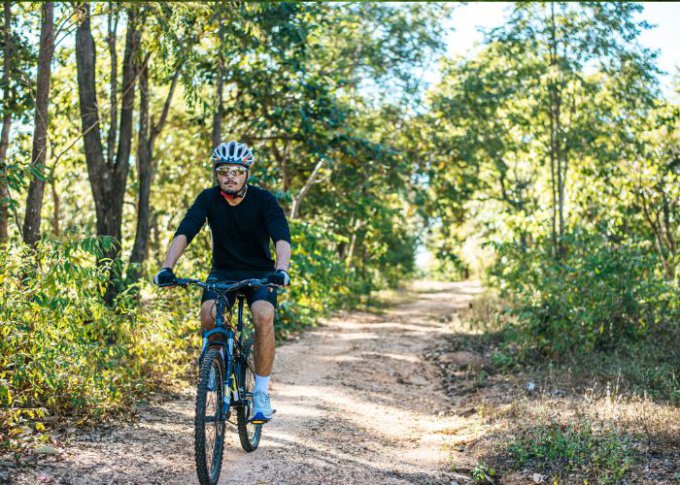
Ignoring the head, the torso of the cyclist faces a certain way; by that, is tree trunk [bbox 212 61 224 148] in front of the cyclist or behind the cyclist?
behind

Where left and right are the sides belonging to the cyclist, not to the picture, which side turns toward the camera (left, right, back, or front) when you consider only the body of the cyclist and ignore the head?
front

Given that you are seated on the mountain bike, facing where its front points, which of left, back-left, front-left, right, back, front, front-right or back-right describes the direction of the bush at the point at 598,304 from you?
back-left

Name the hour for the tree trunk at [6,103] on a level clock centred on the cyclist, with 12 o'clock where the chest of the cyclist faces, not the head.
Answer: The tree trunk is roughly at 5 o'clock from the cyclist.

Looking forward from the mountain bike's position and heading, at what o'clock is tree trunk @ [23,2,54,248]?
The tree trunk is roughly at 5 o'clock from the mountain bike.

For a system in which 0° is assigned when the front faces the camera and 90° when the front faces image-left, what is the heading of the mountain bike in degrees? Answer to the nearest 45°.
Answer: approximately 0°

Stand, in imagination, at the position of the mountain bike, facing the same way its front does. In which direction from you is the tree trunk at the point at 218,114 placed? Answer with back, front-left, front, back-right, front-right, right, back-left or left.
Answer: back

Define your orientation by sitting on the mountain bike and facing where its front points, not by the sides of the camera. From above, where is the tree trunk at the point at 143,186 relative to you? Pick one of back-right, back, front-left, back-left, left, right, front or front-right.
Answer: back

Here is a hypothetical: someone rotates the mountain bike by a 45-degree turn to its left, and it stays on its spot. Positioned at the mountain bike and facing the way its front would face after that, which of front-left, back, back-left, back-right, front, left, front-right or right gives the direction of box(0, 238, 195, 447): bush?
back

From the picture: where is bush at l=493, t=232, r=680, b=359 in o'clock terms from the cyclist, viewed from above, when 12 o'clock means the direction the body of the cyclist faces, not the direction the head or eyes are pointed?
The bush is roughly at 8 o'clock from the cyclist.
